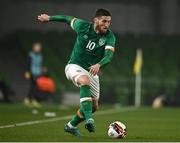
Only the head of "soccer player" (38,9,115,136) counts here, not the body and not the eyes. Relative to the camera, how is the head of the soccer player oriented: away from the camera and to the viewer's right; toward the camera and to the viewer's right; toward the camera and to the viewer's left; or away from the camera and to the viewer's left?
toward the camera and to the viewer's right

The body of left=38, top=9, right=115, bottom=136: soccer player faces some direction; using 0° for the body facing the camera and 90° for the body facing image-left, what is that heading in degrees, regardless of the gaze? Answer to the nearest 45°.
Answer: approximately 315°
